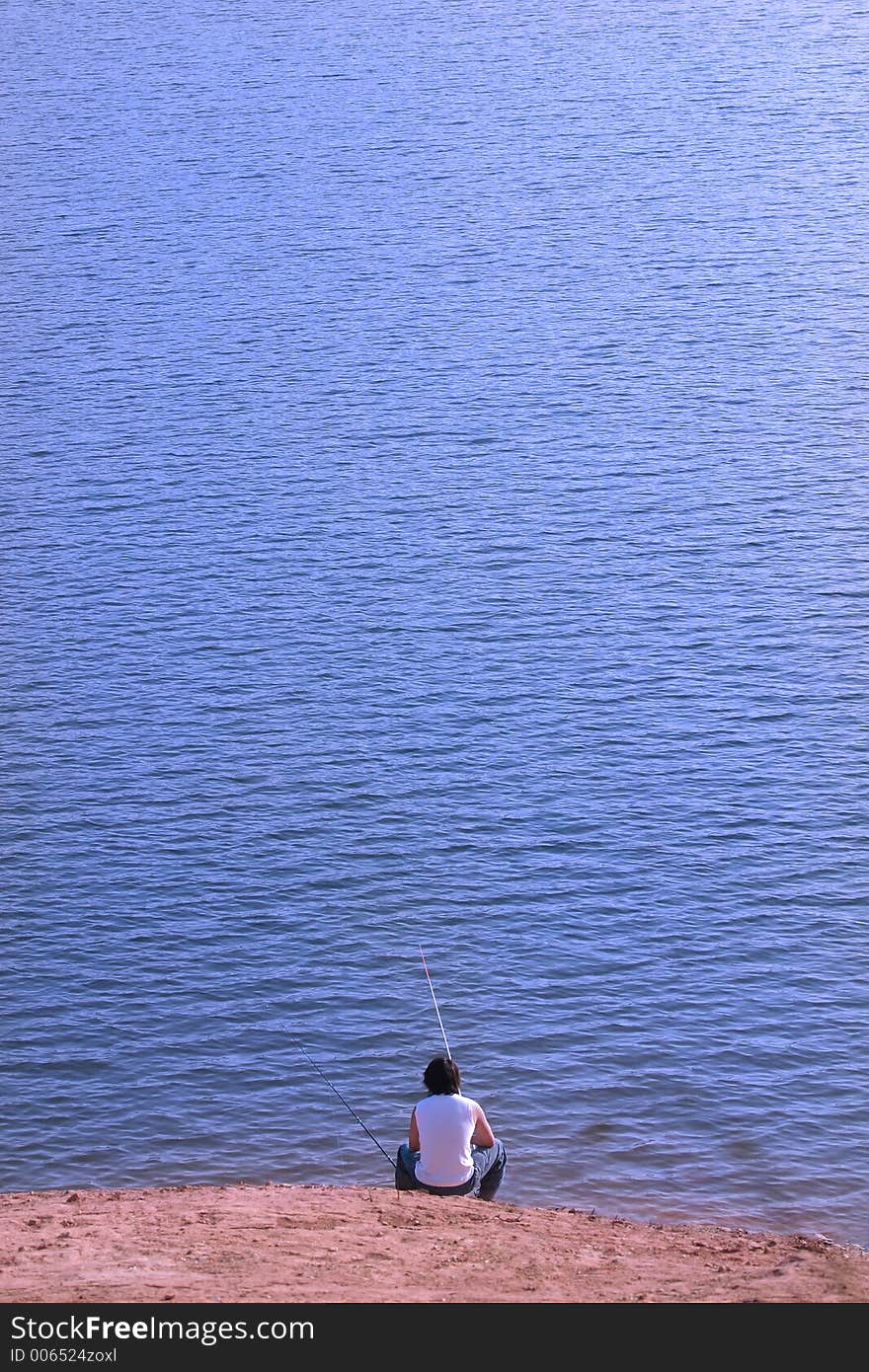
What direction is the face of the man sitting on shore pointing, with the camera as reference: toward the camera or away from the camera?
away from the camera

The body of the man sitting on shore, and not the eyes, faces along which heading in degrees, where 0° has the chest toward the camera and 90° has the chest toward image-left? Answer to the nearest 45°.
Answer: approximately 180°
